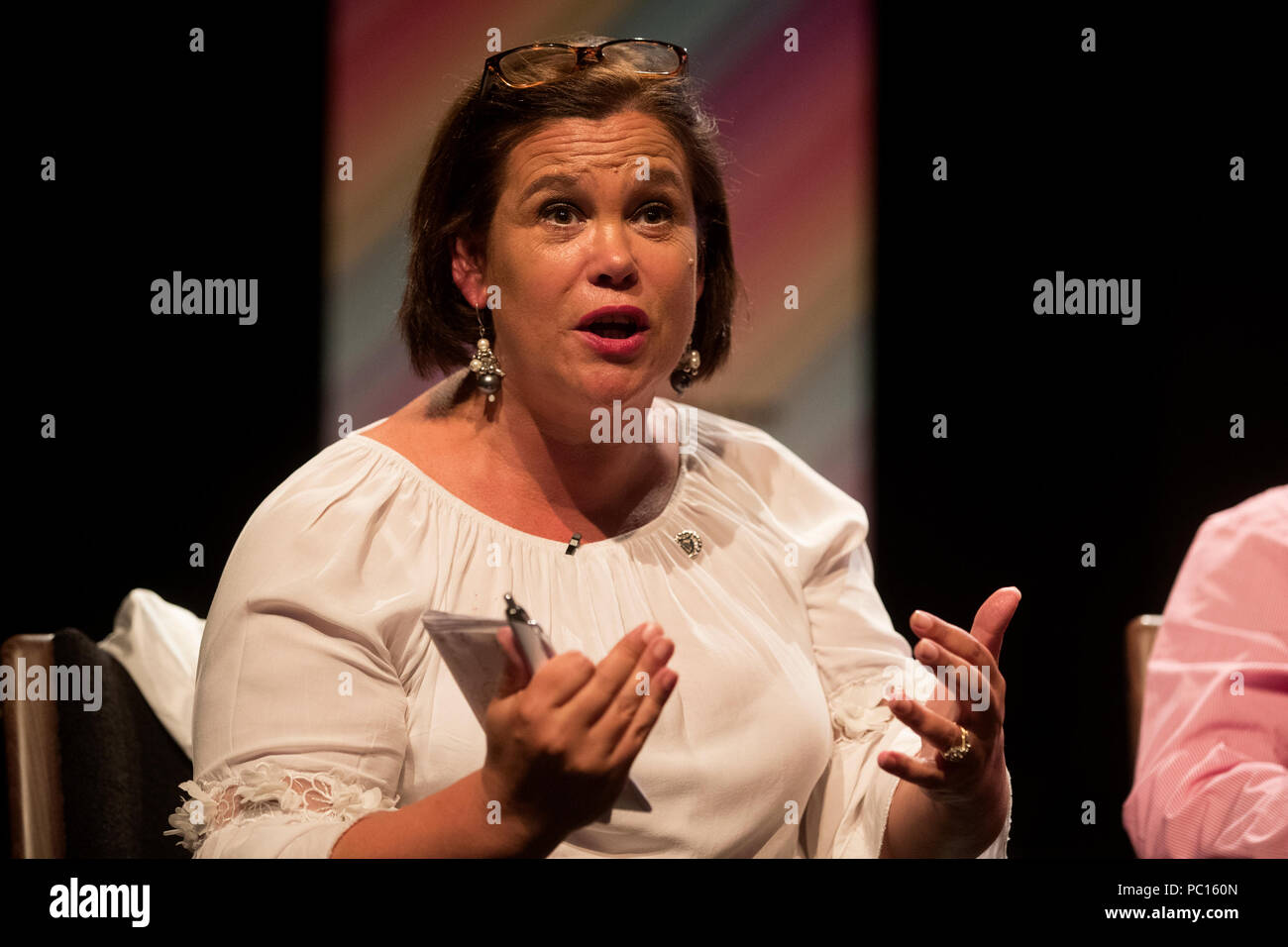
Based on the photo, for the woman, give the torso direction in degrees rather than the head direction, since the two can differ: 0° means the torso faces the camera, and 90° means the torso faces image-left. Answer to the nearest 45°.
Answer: approximately 315°
